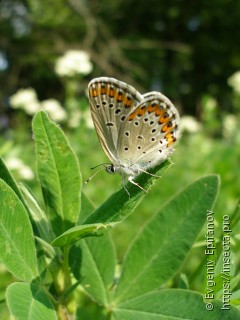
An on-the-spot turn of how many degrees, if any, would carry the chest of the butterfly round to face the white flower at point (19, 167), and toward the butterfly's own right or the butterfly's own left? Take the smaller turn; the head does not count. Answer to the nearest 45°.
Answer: approximately 45° to the butterfly's own right

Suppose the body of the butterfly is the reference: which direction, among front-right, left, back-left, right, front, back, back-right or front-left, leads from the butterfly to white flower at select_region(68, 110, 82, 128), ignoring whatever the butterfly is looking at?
right

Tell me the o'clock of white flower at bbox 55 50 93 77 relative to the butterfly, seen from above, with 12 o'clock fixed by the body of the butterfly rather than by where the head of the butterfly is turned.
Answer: The white flower is roughly at 3 o'clock from the butterfly.

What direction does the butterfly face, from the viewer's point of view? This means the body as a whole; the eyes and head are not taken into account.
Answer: to the viewer's left

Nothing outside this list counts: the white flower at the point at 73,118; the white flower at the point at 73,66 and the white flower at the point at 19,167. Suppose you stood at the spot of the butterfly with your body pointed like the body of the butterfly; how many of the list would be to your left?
0
